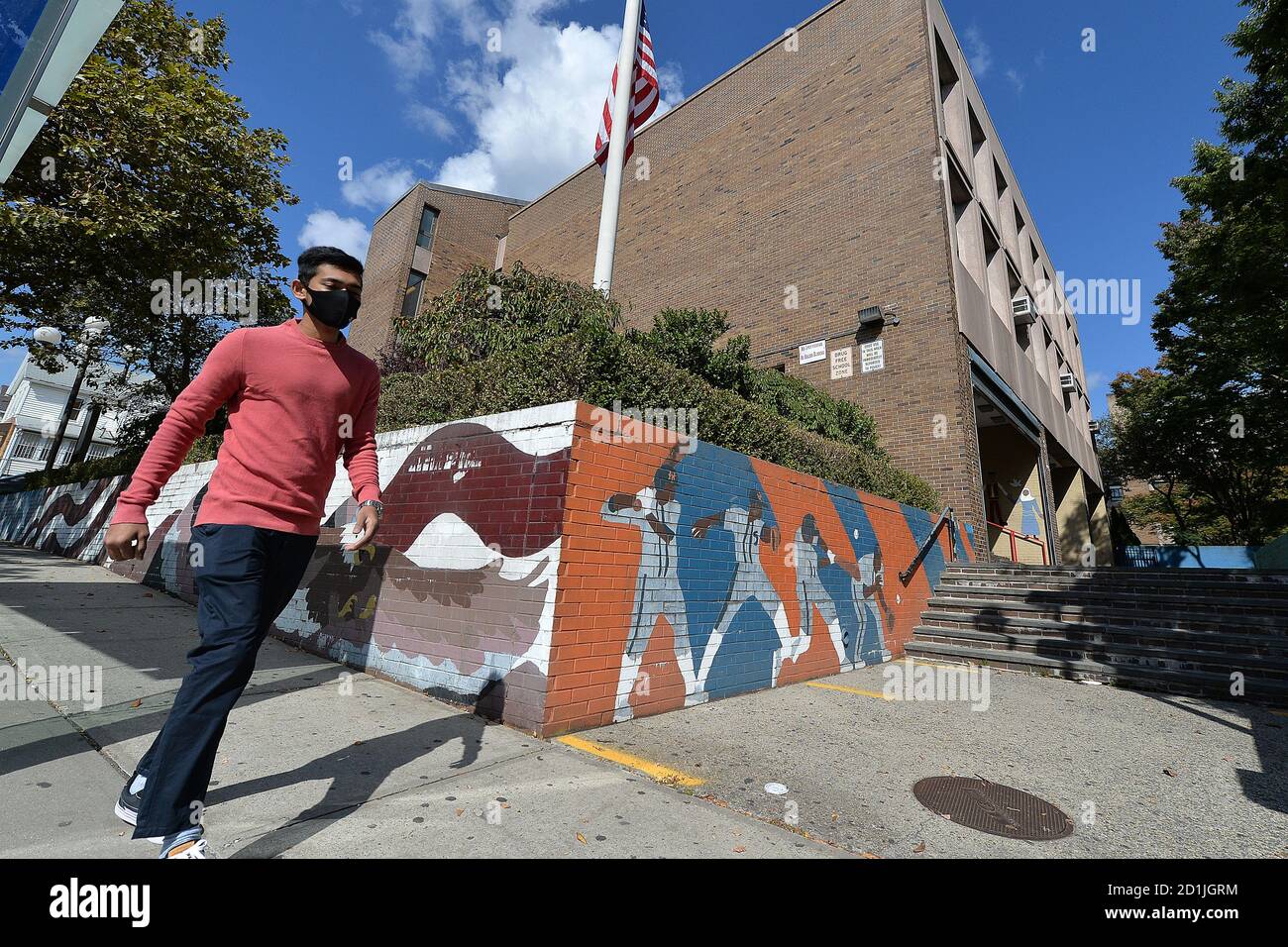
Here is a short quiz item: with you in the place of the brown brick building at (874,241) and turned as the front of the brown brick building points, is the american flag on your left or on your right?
on your right

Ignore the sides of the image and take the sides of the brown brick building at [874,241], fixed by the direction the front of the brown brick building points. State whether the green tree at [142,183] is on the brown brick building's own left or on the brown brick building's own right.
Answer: on the brown brick building's own right

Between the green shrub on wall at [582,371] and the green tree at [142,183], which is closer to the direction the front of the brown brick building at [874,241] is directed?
the green shrub on wall
